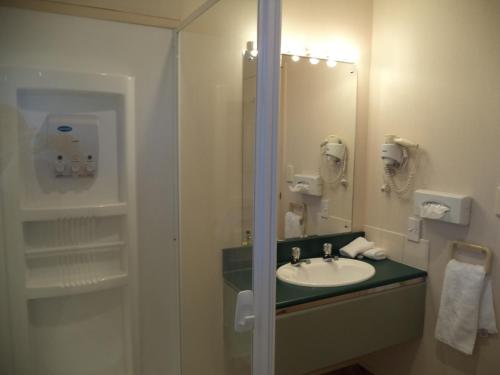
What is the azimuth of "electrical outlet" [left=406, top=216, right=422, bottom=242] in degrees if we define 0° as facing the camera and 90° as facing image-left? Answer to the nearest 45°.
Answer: approximately 45°

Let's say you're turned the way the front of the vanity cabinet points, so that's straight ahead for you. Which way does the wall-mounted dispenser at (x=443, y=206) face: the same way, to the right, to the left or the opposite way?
to the right

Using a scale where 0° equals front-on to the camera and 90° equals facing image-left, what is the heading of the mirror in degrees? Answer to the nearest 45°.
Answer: approximately 315°

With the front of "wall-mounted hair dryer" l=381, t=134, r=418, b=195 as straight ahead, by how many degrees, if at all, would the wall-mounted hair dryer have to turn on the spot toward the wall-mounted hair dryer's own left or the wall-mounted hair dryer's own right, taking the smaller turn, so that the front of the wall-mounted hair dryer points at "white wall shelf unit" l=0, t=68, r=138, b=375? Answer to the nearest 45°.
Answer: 0° — it already faces it

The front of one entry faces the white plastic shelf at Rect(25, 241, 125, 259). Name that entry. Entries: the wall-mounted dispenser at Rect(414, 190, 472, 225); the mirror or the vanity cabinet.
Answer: the wall-mounted dispenser

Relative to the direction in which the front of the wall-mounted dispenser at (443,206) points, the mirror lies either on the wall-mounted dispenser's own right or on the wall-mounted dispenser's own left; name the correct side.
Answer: on the wall-mounted dispenser's own right
